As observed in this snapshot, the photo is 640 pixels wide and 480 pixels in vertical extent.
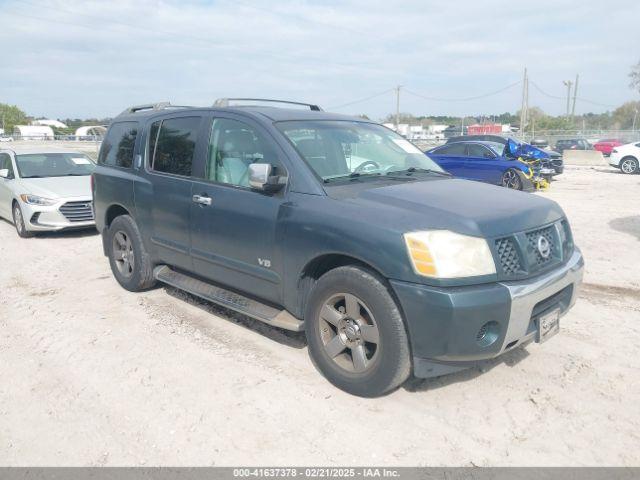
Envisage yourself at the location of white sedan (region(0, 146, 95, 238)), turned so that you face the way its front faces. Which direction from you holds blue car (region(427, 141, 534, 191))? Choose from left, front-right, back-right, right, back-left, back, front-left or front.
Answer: front-left

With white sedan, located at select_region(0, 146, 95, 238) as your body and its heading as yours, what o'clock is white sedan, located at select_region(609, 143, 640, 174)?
white sedan, located at select_region(609, 143, 640, 174) is roughly at 10 o'clock from white sedan, located at select_region(0, 146, 95, 238).
